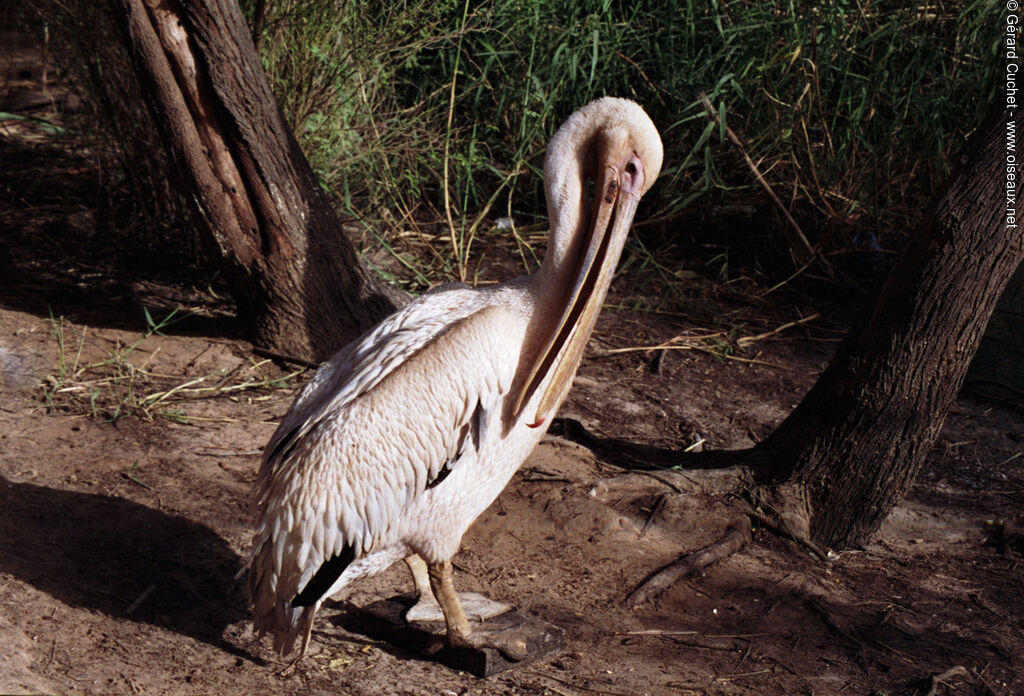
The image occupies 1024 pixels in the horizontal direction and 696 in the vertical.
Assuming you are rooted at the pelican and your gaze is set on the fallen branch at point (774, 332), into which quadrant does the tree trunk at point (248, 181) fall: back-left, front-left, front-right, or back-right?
front-left

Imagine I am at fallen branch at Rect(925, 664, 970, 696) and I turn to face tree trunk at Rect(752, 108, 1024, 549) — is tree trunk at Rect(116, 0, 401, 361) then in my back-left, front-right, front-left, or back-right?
front-left

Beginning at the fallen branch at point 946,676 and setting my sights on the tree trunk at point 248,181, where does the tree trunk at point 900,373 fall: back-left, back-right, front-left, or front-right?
front-right

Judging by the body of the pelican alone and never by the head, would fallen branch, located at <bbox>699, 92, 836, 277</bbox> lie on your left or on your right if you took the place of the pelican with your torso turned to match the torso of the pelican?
on your left

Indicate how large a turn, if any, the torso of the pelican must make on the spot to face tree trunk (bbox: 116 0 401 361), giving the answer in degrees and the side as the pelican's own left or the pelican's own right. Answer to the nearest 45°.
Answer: approximately 135° to the pelican's own left

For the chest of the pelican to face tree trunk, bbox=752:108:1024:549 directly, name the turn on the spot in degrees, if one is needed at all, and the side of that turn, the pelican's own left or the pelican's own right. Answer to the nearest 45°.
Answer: approximately 45° to the pelican's own left

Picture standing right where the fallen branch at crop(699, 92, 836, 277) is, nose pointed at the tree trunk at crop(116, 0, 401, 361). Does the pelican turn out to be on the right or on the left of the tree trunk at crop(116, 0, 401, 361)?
left

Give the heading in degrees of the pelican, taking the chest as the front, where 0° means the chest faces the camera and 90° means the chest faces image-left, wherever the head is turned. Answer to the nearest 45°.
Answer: approximately 270°

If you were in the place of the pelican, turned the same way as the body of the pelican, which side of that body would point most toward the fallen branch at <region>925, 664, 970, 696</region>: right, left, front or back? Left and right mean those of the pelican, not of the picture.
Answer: front

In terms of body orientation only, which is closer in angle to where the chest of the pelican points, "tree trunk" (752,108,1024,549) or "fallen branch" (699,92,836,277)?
the tree trunk

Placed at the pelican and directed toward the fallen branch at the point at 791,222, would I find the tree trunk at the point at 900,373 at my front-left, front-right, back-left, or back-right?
front-right

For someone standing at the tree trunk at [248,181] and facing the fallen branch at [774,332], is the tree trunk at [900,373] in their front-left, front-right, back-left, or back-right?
front-right
